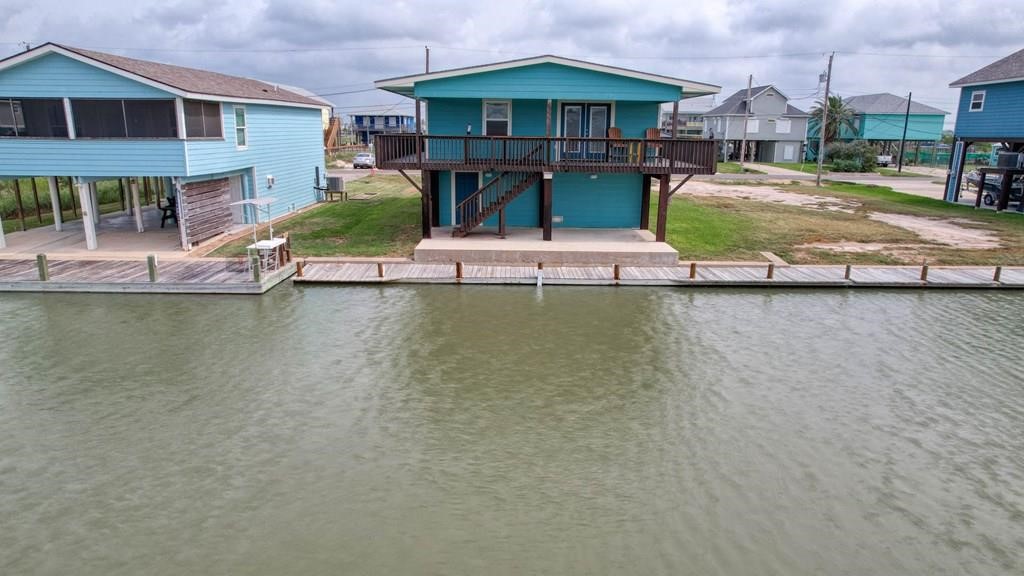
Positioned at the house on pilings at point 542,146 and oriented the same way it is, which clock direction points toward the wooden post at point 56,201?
The wooden post is roughly at 3 o'clock from the house on pilings.

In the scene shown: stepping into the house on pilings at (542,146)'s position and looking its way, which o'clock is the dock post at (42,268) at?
The dock post is roughly at 2 o'clock from the house on pilings.

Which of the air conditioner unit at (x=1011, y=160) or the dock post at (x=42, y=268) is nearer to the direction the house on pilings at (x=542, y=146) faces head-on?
the dock post

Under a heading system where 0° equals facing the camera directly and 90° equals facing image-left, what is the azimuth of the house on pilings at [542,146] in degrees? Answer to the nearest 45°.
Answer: approximately 0°

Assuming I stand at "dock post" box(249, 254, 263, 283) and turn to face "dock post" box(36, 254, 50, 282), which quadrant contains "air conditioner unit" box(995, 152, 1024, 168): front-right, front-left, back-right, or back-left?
back-right

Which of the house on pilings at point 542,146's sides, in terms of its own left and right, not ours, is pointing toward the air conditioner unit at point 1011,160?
left

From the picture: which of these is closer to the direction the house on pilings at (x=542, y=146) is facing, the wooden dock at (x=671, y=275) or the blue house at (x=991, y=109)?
the wooden dock

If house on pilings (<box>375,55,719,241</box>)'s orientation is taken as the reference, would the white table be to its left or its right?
on its right

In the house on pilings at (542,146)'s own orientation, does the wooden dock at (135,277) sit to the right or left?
on its right

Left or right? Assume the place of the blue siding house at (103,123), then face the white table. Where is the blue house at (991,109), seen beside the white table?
left

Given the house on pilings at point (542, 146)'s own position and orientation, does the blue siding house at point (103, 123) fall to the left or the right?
on its right

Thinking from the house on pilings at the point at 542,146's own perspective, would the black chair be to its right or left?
on its right

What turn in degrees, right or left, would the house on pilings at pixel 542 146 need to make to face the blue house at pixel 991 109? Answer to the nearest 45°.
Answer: approximately 135° to its left
